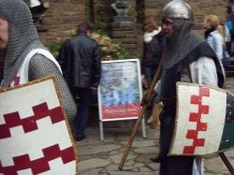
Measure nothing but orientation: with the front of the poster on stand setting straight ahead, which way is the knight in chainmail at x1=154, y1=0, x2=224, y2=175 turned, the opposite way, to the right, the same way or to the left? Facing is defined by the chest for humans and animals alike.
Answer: to the right

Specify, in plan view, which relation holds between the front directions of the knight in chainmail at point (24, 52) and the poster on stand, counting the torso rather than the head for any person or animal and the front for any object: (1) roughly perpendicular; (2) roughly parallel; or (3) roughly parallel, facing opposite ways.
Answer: roughly perpendicular

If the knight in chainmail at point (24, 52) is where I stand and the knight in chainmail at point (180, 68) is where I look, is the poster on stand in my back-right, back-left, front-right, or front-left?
front-left

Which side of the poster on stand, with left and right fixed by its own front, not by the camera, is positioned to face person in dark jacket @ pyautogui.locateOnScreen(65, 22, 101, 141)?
right

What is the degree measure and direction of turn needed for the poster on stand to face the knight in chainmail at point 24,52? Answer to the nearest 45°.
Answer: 0° — it already faces them

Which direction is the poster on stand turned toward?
toward the camera

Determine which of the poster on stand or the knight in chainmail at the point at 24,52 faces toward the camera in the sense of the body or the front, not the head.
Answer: the poster on stand

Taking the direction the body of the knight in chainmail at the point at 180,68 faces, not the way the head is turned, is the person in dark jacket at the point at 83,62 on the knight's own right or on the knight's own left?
on the knight's own right
